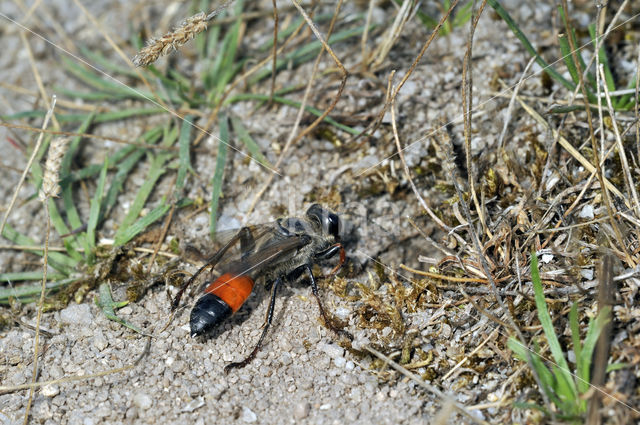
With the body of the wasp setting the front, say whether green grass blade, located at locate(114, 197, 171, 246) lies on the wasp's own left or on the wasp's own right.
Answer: on the wasp's own left

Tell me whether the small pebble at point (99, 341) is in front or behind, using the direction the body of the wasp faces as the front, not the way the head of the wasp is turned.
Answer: behind

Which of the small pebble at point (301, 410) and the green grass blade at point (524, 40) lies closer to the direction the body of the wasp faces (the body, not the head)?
the green grass blade

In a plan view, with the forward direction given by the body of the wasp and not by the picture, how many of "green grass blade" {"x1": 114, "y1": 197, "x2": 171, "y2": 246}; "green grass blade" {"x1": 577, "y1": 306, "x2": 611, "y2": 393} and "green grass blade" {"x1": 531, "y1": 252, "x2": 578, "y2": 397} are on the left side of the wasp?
1

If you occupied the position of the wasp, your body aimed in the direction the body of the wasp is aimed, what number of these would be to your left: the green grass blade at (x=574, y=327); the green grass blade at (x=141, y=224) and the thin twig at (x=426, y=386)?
1

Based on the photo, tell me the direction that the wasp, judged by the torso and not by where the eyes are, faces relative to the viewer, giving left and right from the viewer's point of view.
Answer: facing away from the viewer and to the right of the viewer

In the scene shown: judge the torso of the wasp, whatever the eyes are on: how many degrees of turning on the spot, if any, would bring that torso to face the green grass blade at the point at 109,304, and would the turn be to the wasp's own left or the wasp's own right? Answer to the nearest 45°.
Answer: approximately 135° to the wasp's own left

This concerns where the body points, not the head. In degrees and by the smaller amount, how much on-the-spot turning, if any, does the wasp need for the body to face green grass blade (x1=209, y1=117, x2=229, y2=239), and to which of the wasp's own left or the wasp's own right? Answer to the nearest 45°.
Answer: approximately 45° to the wasp's own left

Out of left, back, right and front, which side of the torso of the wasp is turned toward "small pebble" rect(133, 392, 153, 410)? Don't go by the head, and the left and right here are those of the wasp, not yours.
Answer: back

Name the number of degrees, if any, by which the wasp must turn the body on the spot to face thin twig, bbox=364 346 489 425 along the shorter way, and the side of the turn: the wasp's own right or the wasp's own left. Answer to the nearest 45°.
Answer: approximately 135° to the wasp's own right

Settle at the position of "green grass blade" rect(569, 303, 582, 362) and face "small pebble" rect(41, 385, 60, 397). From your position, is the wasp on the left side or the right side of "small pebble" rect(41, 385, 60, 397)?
right
